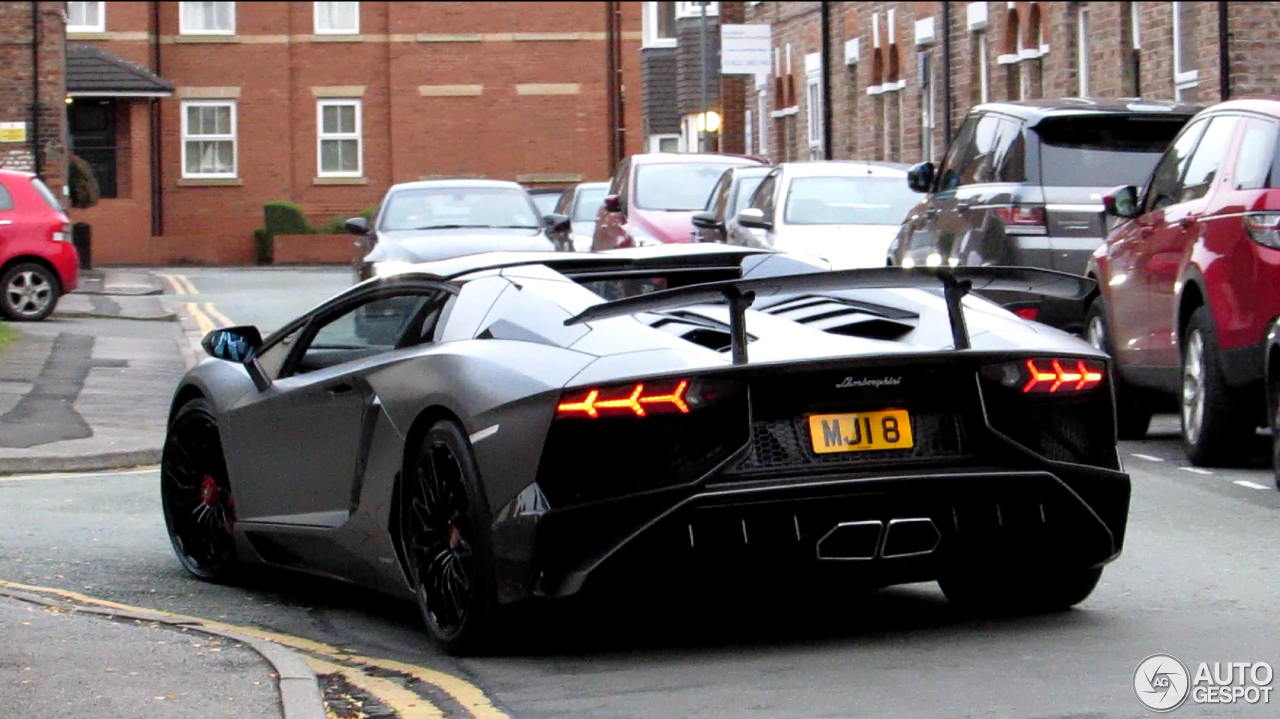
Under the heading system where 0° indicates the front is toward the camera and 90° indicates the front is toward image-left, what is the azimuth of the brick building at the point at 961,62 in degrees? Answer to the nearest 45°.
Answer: approximately 45°

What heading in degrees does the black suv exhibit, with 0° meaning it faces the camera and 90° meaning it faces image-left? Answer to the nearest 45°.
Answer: approximately 135°

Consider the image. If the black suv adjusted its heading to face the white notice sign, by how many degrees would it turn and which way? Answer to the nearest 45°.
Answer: approximately 45° to its right

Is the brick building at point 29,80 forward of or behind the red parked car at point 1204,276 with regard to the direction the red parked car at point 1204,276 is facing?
forward

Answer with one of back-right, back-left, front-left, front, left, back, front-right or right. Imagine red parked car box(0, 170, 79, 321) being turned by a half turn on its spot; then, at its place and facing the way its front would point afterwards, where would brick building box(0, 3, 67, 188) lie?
left

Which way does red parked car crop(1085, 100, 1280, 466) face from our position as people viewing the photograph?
facing away from the viewer and to the left of the viewer

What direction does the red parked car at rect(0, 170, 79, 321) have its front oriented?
to the viewer's left

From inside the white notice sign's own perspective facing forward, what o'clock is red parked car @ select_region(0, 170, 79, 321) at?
The red parked car is roughly at 1 o'clock from the white notice sign.
